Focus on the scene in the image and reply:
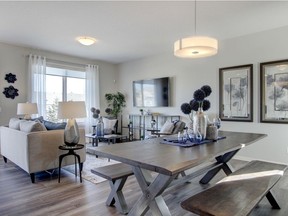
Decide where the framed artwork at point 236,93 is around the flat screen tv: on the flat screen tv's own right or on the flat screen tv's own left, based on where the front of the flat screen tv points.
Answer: on the flat screen tv's own left

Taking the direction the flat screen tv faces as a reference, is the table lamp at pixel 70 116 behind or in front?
in front

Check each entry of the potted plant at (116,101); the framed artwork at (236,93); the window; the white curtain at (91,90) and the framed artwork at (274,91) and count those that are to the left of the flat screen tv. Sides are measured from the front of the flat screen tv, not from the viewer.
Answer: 2

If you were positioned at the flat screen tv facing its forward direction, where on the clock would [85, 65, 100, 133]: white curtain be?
The white curtain is roughly at 2 o'clock from the flat screen tv.

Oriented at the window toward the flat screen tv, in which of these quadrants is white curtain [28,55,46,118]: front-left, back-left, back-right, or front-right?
back-right

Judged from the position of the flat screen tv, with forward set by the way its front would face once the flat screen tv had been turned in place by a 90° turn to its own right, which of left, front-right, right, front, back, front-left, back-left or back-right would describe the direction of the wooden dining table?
back-left

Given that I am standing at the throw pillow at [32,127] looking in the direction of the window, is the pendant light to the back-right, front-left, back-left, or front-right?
back-right

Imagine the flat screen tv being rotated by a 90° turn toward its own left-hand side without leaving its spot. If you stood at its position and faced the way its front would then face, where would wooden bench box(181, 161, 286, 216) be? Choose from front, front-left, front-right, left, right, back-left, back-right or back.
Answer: front-right

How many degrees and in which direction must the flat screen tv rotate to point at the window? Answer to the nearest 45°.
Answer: approximately 45° to its right

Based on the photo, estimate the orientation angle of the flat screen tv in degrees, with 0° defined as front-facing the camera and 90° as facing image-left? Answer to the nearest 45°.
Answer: approximately 45°

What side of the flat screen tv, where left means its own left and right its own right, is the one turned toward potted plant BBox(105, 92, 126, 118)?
right

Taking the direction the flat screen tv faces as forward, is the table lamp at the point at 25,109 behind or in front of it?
in front

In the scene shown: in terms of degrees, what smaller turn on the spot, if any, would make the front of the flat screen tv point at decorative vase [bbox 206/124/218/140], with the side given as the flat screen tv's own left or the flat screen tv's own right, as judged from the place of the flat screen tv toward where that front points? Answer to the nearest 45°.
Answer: approximately 45° to the flat screen tv's own left
